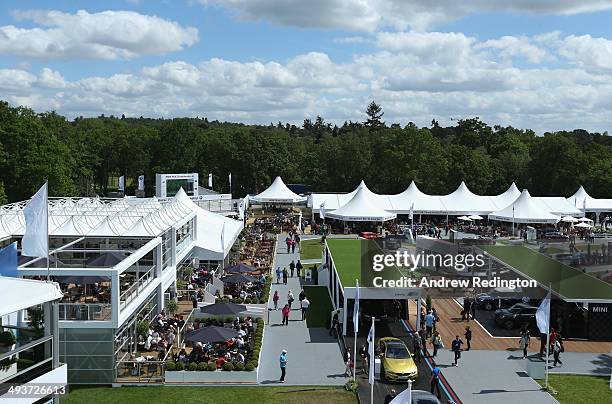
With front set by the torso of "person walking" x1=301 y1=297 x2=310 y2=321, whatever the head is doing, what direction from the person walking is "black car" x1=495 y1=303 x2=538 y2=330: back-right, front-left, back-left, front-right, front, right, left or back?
right

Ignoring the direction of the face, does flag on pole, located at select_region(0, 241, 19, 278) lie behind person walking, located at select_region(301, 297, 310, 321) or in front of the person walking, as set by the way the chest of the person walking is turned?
behind

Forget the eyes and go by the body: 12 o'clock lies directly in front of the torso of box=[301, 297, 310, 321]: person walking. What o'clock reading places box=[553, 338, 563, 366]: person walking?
box=[553, 338, 563, 366]: person walking is roughly at 4 o'clock from box=[301, 297, 310, 321]: person walking.

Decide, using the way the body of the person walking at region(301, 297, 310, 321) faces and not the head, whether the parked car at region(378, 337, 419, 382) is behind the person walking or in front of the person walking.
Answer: behind

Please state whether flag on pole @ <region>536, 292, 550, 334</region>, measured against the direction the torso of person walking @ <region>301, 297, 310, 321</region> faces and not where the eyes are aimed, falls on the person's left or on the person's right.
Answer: on the person's right

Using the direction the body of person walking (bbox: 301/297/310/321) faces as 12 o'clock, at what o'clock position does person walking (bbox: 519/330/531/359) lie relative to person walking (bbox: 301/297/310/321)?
person walking (bbox: 519/330/531/359) is roughly at 4 o'clock from person walking (bbox: 301/297/310/321).

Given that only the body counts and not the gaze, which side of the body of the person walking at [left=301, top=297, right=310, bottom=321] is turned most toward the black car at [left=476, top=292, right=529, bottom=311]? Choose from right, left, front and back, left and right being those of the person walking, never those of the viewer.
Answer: right
